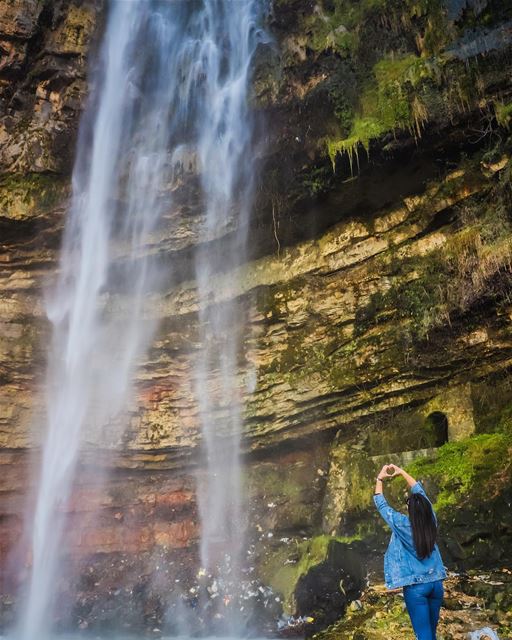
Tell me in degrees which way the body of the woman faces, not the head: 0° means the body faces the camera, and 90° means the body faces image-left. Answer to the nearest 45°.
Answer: approximately 135°

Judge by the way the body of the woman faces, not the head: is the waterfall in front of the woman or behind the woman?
in front

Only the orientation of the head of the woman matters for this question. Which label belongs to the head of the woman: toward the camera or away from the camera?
away from the camera

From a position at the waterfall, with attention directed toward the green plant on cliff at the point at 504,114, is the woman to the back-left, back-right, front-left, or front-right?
front-right
